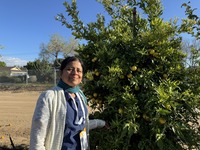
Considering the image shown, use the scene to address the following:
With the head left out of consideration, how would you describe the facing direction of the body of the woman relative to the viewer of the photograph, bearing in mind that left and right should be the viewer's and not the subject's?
facing the viewer and to the right of the viewer

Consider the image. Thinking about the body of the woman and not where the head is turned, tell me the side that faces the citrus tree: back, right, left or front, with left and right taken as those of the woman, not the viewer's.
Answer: left
